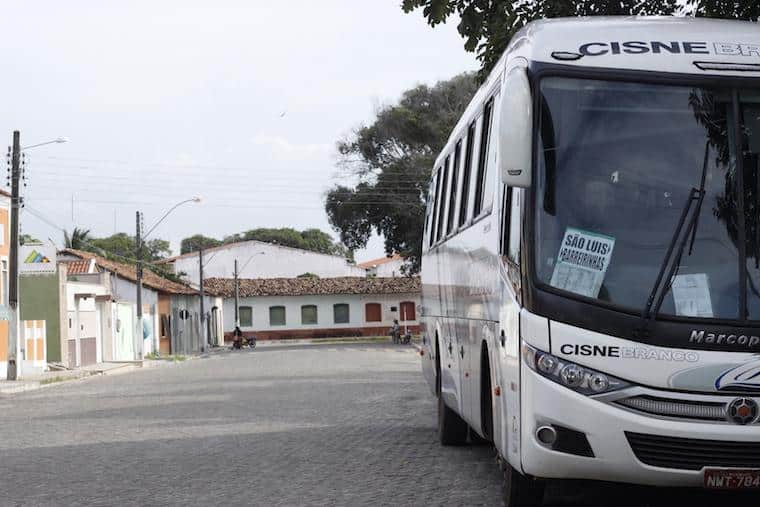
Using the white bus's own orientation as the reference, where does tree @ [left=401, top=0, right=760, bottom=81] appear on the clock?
The tree is roughly at 7 o'clock from the white bus.

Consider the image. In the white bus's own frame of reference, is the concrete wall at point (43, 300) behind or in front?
behind

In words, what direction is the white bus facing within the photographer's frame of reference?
facing the viewer and to the right of the viewer
